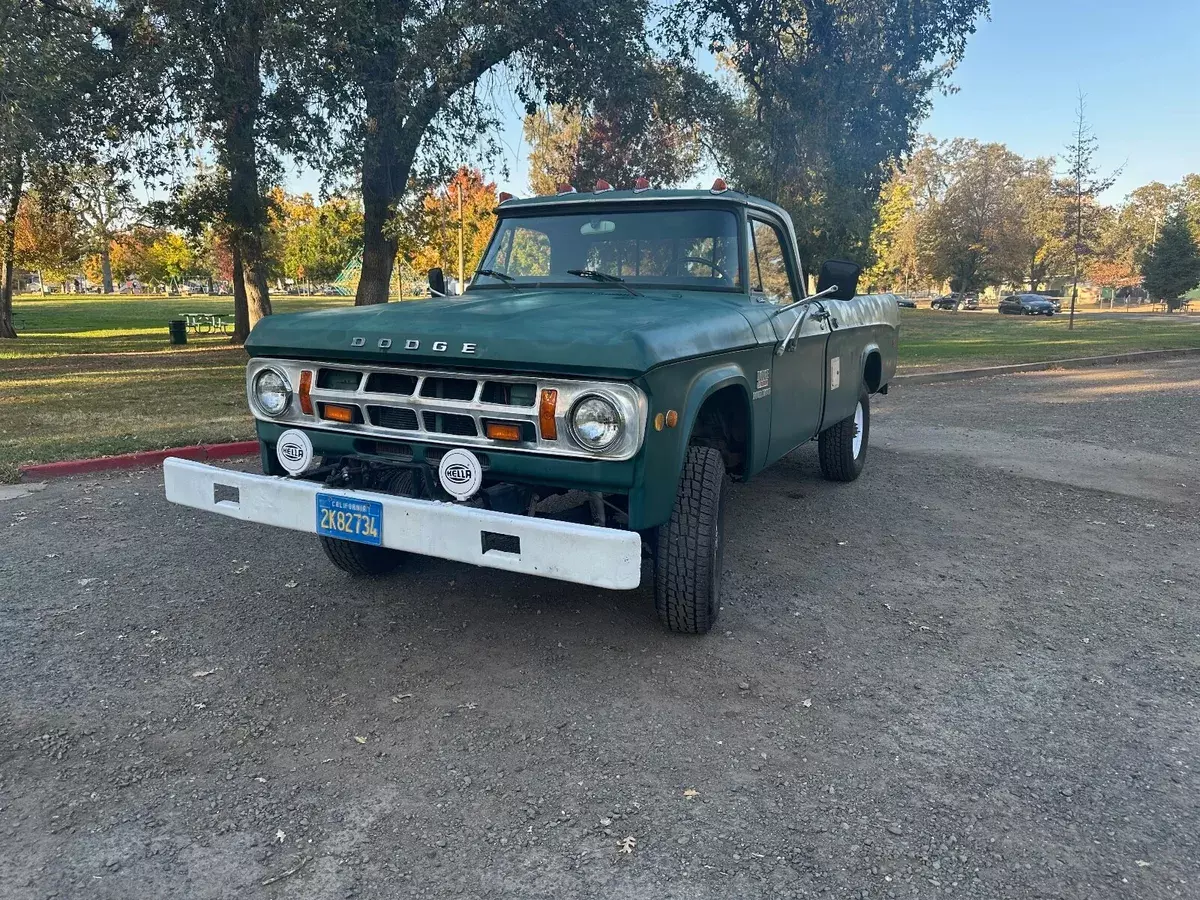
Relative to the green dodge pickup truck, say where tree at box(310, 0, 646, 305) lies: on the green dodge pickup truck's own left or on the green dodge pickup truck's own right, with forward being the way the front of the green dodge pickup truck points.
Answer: on the green dodge pickup truck's own right

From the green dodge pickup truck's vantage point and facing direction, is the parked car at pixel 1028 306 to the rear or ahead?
to the rear

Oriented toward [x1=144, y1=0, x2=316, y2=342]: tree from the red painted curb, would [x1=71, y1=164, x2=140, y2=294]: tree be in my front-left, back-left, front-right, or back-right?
front-left

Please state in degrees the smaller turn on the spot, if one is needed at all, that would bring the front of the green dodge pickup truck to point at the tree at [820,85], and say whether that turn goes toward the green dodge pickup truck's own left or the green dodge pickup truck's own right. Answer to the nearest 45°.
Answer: approximately 135° to the green dodge pickup truck's own right

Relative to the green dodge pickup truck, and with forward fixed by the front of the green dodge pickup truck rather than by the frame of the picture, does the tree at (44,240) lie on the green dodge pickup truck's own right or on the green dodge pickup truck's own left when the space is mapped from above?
on the green dodge pickup truck's own right

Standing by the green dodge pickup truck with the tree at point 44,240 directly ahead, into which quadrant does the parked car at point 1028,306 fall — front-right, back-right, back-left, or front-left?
front-right

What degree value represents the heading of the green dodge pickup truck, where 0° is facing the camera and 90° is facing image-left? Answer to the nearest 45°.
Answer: approximately 45°

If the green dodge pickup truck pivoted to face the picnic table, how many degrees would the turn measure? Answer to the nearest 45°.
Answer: approximately 135° to its right

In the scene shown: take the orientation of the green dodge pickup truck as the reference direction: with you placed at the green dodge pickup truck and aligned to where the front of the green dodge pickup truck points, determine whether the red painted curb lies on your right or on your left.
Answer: on your right
